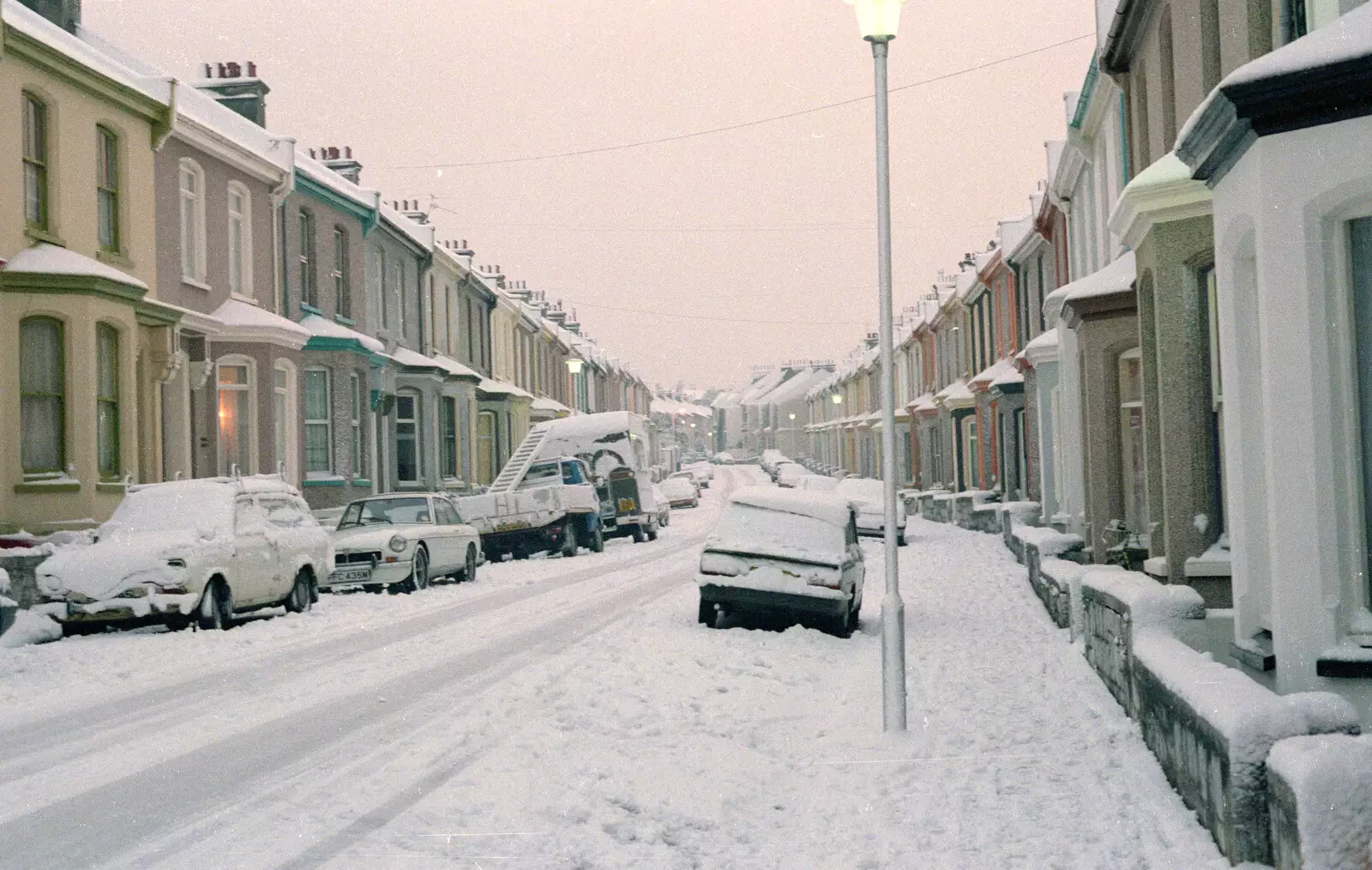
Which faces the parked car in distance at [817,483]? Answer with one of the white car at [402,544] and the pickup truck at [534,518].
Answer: the pickup truck

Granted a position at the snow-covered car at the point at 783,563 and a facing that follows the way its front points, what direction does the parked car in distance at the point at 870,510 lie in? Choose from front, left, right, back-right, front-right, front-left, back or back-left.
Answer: front

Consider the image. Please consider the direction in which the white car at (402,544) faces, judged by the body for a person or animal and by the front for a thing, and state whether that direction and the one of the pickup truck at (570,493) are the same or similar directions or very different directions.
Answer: very different directions

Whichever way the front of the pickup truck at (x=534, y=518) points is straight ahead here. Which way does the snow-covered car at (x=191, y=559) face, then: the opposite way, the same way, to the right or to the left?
the opposite way

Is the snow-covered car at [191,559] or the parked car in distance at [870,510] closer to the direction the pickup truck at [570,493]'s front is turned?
the parked car in distance

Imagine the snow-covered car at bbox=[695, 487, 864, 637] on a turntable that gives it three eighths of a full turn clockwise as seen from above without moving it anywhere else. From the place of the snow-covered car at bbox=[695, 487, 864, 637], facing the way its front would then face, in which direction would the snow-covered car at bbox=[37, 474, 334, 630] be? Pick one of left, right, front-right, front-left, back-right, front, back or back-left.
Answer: back-right

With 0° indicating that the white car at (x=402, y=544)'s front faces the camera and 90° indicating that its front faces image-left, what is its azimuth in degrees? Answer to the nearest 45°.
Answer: approximately 45°

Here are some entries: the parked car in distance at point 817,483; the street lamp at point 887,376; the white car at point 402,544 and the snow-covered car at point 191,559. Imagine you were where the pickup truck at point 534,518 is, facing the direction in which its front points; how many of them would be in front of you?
1

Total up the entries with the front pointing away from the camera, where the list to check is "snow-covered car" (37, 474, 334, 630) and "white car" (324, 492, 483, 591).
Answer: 0

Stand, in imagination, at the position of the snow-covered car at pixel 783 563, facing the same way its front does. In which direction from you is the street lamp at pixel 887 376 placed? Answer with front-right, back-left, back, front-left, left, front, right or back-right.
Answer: back

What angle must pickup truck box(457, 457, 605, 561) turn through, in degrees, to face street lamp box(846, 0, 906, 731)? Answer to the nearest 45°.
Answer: approximately 135° to its right

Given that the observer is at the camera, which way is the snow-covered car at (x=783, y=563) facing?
facing away from the viewer

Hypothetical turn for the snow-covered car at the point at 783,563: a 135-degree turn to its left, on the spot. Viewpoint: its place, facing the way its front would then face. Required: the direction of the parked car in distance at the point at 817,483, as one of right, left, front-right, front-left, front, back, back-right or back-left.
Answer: back-right
